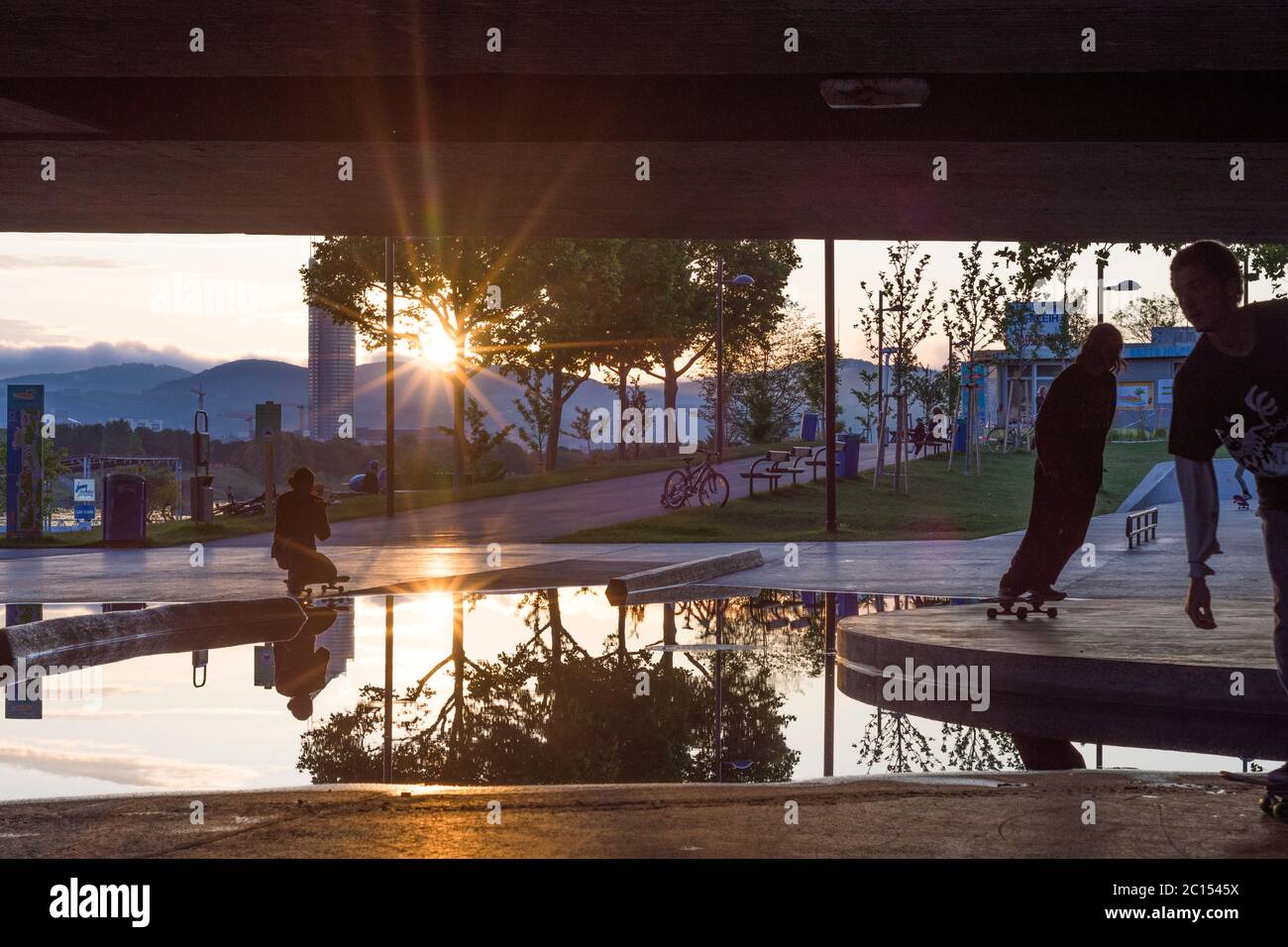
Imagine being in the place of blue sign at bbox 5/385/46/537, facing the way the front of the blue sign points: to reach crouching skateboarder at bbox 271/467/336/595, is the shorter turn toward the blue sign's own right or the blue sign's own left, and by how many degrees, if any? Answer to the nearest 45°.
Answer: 0° — it already faces them

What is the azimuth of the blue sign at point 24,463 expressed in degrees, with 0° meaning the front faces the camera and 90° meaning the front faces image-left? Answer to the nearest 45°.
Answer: approximately 0°

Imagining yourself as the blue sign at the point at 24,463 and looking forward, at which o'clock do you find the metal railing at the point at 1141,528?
The metal railing is roughly at 10 o'clock from the blue sign.

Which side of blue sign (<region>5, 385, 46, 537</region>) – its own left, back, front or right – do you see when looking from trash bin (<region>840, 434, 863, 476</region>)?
left

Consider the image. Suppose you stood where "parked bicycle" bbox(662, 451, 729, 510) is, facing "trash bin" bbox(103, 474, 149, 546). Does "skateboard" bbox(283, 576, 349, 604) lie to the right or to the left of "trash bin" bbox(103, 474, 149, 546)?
left

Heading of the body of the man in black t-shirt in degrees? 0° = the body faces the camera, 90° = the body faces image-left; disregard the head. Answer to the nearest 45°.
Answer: approximately 45°

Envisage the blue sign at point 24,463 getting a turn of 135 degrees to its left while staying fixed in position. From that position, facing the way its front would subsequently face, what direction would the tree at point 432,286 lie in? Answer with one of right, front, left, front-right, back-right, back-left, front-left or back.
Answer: front
